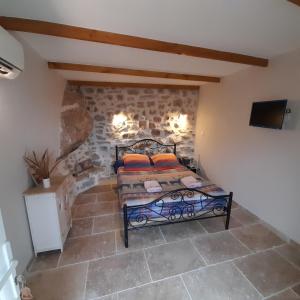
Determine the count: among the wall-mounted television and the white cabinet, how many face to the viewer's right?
1

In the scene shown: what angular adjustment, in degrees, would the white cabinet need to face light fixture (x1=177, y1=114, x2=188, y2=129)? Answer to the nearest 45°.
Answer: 0° — it already faces it

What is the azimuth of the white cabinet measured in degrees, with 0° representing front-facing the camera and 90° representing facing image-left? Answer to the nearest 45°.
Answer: approximately 270°

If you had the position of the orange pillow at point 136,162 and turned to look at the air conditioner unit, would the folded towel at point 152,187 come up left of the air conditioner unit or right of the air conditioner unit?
left

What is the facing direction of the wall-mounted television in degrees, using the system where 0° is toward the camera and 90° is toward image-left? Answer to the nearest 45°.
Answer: approximately 45°

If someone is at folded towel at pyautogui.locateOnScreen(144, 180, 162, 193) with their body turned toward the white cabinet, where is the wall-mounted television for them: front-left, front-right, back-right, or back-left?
back-left
